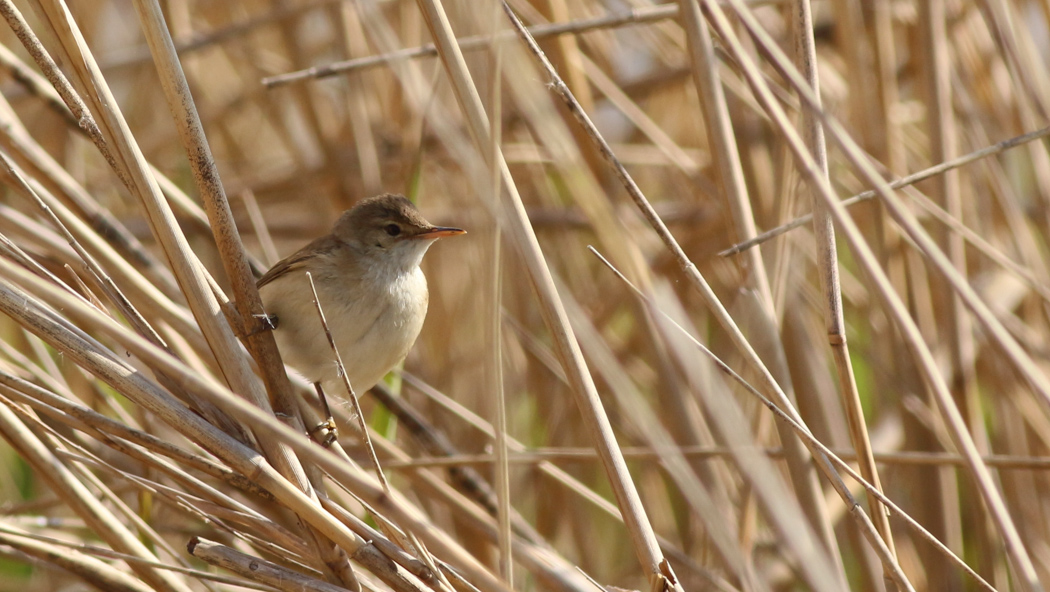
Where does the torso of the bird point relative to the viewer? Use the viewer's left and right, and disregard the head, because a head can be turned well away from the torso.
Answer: facing the viewer and to the right of the viewer

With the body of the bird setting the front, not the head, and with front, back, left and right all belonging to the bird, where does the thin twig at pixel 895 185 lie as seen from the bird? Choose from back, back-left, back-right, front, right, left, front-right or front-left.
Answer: front
